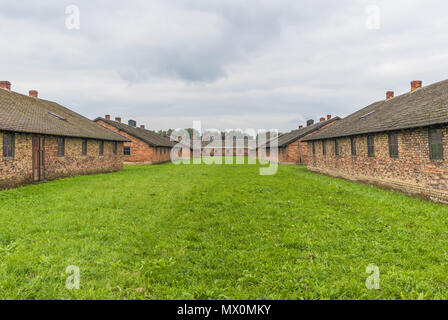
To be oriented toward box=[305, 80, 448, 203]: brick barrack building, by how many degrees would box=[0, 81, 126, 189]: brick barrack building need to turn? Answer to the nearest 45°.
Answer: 0° — it already faces it

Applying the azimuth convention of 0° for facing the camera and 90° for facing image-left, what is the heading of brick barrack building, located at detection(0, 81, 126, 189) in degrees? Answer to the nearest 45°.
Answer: approximately 315°
